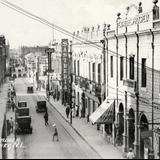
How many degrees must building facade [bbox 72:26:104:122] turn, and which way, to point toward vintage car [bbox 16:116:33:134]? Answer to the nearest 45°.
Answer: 0° — it already faces it

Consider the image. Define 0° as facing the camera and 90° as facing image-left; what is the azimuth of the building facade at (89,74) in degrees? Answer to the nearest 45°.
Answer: approximately 45°

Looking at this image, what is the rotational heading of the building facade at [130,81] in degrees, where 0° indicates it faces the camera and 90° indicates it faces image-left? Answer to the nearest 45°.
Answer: approximately 45°
